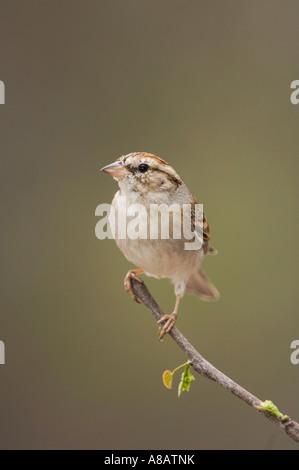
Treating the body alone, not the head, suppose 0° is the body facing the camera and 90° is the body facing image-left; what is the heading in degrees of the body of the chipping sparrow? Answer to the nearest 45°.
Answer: approximately 45°
